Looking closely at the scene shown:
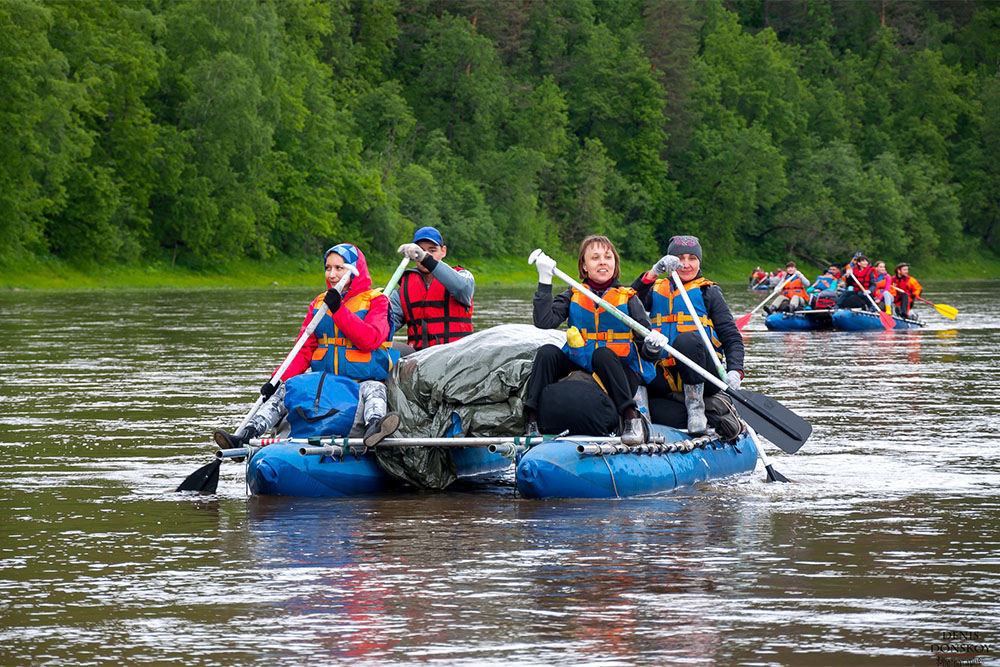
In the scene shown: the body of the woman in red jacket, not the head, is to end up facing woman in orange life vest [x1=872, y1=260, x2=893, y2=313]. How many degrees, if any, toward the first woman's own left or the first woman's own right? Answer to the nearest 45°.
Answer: approximately 180°

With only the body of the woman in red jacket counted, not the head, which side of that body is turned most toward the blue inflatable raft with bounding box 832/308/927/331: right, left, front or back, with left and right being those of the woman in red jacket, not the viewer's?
back

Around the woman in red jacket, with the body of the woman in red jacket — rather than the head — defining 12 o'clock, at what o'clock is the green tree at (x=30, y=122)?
The green tree is roughly at 4 o'clock from the woman in red jacket.

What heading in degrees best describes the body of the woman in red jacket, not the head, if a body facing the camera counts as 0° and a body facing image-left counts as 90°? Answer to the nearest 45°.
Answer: approximately 45°

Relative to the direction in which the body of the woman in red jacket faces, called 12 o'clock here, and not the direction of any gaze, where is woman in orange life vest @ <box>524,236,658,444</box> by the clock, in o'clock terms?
The woman in orange life vest is roughly at 8 o'clock from the woman in red jacket.

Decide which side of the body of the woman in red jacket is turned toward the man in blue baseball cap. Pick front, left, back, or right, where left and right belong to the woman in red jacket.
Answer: back

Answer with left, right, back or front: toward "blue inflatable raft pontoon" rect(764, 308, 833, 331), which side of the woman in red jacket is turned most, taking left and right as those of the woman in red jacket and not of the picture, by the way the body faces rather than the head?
back

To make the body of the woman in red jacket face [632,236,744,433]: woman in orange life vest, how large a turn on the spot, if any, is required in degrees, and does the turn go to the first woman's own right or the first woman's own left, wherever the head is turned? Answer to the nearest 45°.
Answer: approximately 135° to the first woman's own left
